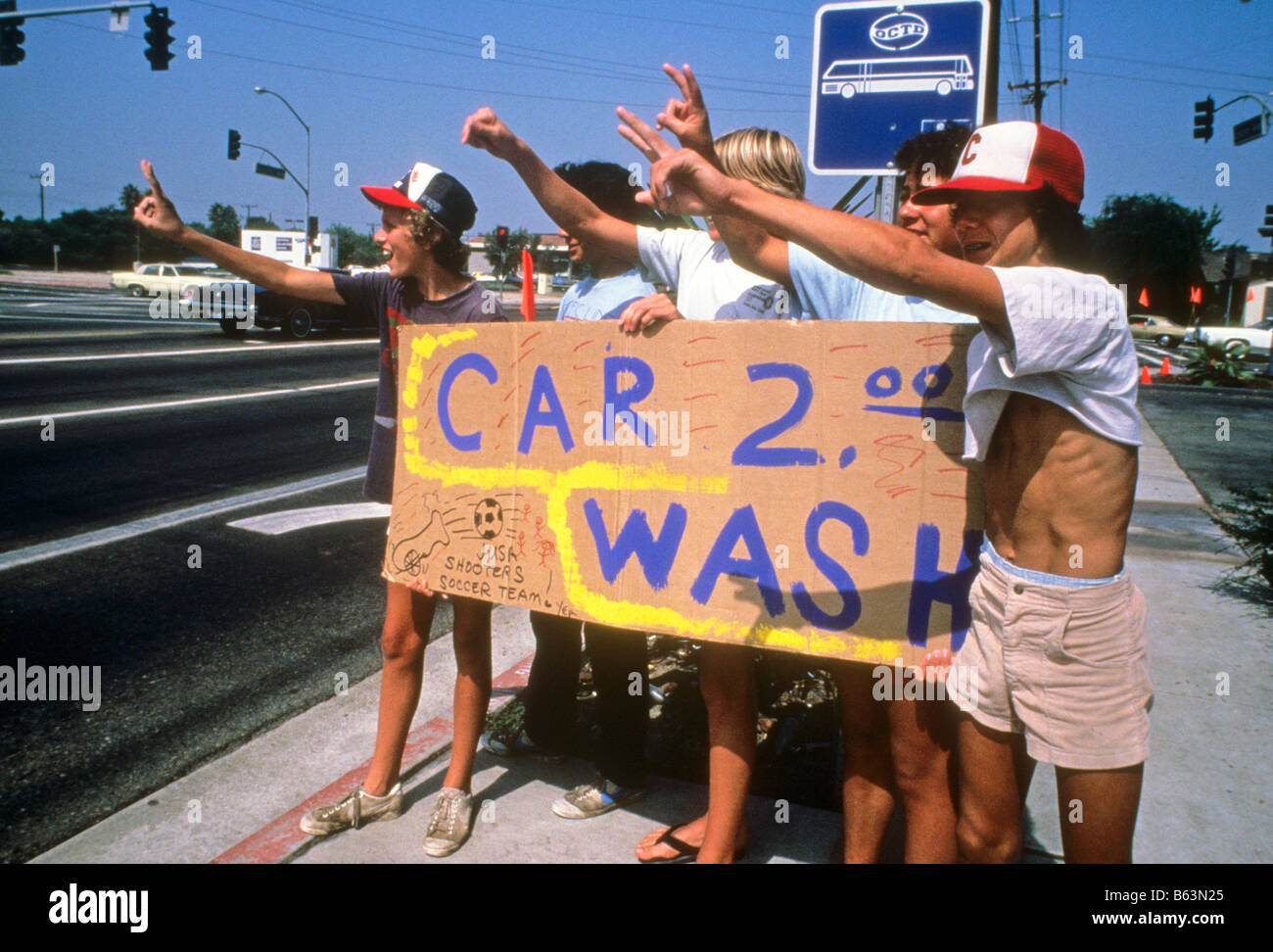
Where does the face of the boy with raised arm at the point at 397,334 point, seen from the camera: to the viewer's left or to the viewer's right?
to the viewer's left

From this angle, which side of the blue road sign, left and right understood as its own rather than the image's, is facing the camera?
front

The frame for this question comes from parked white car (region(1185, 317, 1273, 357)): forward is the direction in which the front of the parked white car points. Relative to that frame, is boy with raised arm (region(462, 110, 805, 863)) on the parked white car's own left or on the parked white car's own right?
on the parked white car's own left

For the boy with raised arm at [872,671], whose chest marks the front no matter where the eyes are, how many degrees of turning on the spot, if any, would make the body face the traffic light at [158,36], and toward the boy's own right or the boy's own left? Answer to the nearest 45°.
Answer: approximately 90° to the boy's own right

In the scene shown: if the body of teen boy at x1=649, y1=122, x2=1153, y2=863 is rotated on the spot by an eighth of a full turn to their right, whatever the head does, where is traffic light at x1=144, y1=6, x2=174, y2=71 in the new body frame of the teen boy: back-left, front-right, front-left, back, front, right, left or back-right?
front-right

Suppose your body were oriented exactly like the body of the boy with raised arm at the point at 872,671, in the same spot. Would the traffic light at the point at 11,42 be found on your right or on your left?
on your right

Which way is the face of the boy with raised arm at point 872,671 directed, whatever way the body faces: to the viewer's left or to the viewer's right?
to the viewer's left

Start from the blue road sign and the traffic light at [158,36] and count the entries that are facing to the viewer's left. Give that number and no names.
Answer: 0

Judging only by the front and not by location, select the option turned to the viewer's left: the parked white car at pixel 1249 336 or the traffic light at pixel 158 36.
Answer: the parked white car

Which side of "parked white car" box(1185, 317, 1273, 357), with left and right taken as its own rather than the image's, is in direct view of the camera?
left
